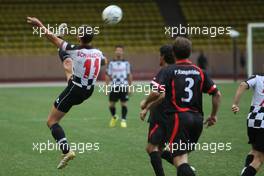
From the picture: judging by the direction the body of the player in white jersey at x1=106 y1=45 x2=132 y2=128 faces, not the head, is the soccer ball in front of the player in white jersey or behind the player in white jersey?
in front

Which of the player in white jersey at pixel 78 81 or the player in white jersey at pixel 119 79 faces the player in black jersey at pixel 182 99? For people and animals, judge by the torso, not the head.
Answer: the player in white jersey at pixel 119 79

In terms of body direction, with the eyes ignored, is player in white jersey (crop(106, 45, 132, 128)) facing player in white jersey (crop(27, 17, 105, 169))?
yes

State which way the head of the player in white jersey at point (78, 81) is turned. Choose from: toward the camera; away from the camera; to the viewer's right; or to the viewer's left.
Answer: away from the camera

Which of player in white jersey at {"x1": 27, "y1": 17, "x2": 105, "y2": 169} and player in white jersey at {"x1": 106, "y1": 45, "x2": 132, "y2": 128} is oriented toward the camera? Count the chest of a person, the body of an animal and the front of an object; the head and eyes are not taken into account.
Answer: player in white jersey at {"x1": 106, "y1": 45, "x2": 132, "y2": 128}

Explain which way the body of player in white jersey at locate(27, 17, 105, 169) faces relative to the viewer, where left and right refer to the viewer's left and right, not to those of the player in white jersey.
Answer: facing away from the viewer and to the left of the viewer

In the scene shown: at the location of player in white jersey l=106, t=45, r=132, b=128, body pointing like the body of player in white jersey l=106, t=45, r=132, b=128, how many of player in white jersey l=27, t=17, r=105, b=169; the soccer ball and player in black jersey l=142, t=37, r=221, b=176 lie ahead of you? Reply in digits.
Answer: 3

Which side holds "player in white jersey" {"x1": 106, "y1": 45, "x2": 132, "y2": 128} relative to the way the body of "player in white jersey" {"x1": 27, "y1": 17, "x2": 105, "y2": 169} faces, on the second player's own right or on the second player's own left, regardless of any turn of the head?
on the second player's own right

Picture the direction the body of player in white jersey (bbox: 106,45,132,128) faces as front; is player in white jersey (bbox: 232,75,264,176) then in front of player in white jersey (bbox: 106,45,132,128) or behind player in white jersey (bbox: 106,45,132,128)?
in front

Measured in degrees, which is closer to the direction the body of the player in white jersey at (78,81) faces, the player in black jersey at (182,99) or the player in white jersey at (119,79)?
the player in white jersey

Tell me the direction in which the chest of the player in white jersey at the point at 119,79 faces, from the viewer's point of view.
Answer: toward the camera

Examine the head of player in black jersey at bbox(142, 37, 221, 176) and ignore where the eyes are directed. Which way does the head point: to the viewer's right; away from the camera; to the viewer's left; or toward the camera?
away from the camera

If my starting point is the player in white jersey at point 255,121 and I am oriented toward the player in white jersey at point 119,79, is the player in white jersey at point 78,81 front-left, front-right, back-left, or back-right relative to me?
front-left

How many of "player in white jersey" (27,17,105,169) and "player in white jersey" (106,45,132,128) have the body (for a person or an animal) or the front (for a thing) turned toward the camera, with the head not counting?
1

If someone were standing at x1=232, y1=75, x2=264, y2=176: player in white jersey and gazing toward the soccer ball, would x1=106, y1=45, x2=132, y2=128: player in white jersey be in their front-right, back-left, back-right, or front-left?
front-right
